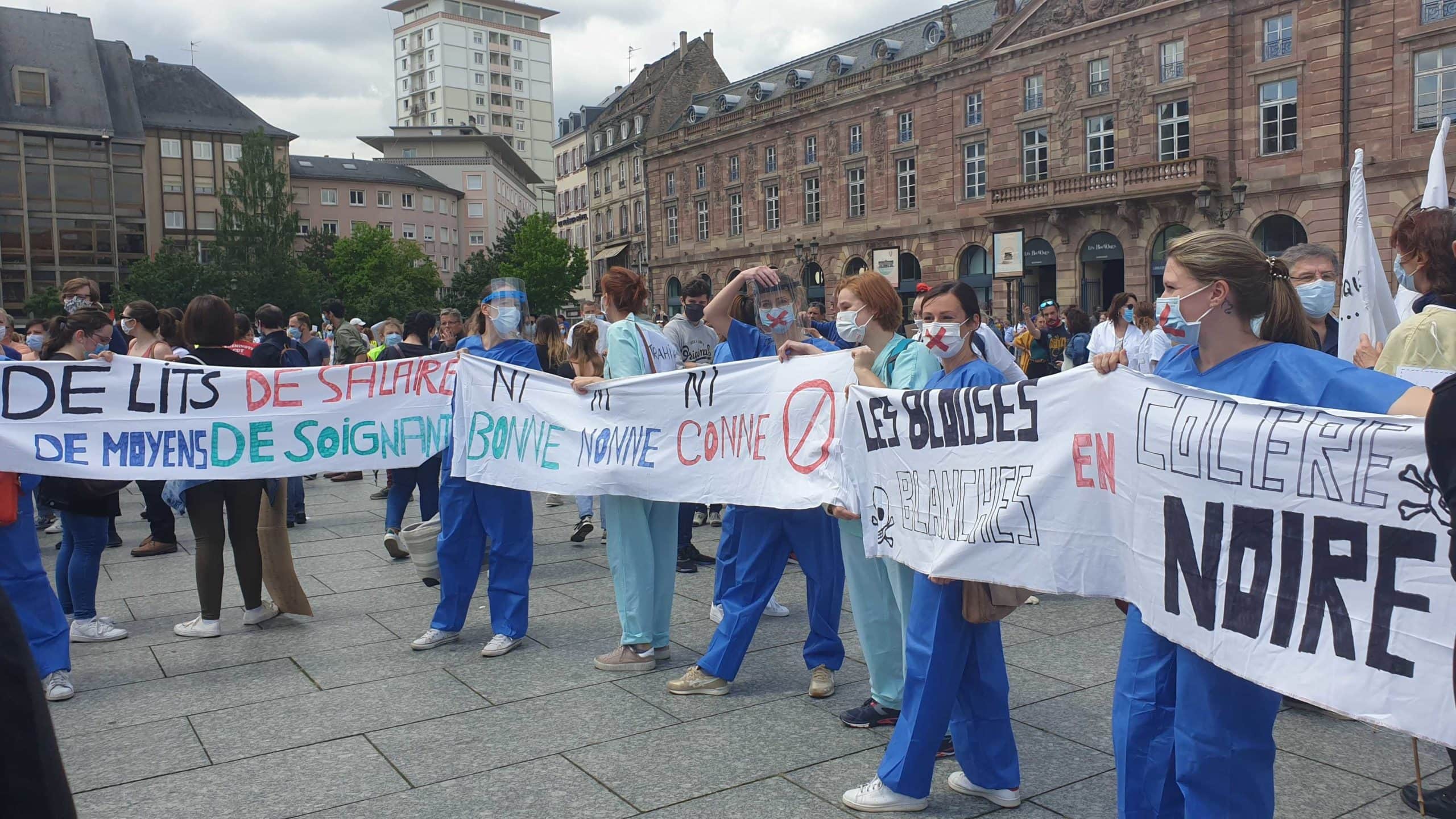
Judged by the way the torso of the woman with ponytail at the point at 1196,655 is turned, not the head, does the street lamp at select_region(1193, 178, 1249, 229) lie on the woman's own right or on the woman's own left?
on the woman's own right

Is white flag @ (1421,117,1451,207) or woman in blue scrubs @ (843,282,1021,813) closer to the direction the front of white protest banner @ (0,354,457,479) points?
the woman in blue scrubs

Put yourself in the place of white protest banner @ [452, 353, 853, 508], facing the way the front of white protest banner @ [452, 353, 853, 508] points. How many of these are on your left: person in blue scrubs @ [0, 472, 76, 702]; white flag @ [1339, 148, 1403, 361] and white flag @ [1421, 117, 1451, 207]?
2

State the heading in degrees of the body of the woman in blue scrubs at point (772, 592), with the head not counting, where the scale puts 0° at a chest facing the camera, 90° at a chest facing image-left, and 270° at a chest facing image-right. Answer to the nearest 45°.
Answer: approximately 0°

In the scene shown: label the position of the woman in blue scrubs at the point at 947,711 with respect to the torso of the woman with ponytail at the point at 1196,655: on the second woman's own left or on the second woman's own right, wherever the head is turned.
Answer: on the second woman's own right

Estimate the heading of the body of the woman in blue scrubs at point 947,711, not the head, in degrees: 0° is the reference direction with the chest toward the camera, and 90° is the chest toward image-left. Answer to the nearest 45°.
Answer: approximately 45°

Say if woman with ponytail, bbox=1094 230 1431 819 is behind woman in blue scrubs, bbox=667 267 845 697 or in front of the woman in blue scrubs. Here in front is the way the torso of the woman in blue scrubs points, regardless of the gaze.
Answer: in front

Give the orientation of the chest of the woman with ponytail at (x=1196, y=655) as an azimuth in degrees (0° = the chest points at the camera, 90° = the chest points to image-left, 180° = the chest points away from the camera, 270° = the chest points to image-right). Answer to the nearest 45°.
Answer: approximately 45°

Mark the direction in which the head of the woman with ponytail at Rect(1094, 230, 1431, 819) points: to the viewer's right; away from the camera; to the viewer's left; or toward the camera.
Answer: to the viewer's left

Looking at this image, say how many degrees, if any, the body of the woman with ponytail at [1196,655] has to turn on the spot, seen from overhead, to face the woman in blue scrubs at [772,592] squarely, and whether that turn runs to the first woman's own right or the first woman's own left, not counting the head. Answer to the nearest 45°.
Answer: approximately 90° to the first woman's own right

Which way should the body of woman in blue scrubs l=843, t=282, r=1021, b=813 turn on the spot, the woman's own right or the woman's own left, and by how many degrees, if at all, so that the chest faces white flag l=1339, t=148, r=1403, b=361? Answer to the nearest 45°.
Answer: approximately 180°

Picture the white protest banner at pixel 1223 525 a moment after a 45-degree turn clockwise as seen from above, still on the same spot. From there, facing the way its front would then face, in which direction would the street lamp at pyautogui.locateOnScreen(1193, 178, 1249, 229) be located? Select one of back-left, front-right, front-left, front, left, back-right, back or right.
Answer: right
